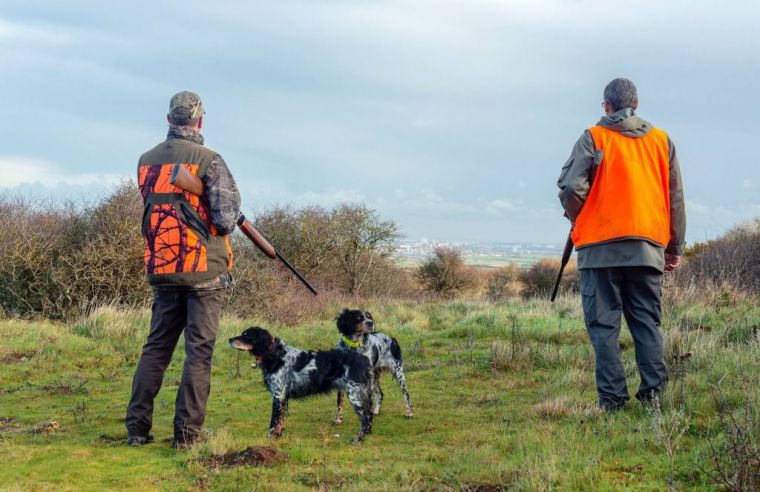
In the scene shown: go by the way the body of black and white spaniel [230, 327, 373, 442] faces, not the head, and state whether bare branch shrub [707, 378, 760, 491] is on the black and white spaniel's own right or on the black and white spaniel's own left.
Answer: on the black and white spaniel's own left

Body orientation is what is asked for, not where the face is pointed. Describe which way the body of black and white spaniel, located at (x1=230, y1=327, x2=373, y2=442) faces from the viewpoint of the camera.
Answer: to the viewer's left

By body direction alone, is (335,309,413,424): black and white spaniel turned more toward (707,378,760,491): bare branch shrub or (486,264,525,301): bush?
the bare branch shrub

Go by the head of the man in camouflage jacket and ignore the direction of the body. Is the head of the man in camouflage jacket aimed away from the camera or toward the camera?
away from the camera

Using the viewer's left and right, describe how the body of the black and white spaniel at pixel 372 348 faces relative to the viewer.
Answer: facing the viewer and to the left of the viewer

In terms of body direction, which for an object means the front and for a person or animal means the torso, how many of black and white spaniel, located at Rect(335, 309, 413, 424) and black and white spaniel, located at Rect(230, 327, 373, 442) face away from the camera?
0

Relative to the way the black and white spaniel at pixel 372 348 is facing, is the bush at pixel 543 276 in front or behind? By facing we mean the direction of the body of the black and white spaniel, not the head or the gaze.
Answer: behind

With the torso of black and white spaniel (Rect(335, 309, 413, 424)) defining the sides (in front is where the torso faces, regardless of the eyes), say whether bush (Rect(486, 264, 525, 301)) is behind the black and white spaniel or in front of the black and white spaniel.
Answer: behind
